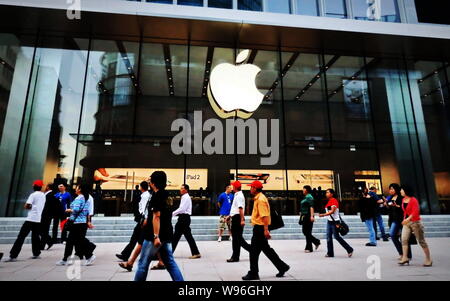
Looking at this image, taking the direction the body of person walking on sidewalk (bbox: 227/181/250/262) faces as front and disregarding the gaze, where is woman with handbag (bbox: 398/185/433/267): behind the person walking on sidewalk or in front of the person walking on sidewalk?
behind

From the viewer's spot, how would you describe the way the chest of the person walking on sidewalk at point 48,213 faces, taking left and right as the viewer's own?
facing to the left of the viewer

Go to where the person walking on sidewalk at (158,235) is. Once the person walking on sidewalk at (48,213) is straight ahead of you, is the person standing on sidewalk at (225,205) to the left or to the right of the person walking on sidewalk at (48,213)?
right

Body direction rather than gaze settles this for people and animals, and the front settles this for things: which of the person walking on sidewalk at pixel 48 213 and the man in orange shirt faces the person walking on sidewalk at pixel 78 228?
the man in orange shirt

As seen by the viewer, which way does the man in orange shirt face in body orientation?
to the viewer's left

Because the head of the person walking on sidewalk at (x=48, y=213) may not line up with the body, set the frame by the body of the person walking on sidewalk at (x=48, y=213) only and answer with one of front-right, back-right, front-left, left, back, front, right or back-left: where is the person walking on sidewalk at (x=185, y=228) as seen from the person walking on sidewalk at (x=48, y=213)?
back-left

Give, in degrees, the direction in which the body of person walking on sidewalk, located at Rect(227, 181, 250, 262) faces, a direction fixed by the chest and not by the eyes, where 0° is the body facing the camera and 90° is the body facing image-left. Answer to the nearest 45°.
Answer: approximately 90°

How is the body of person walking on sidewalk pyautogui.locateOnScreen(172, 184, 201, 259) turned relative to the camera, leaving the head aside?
to the viewer's left

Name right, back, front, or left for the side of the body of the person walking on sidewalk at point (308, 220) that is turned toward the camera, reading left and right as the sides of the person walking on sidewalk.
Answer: left

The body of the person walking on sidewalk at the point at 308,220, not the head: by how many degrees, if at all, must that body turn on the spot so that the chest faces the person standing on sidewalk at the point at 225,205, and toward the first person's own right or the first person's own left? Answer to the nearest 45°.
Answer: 0° — they already face them
